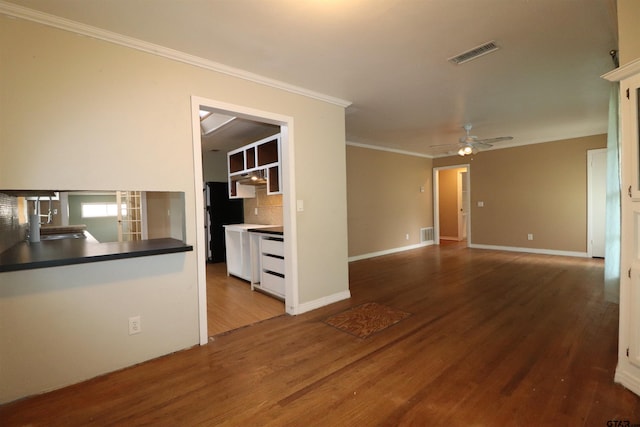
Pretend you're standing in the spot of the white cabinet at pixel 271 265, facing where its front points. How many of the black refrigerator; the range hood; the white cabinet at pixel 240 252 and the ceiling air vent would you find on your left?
1

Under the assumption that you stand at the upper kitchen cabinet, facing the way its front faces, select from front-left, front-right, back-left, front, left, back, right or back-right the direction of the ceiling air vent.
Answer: left

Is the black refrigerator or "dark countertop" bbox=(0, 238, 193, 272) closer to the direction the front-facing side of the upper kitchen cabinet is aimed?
the dark countertop

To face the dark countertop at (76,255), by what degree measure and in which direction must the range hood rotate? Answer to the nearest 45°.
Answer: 0° — it already faces it

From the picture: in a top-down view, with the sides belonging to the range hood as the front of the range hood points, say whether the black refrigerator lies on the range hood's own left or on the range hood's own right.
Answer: on the range hood's own right

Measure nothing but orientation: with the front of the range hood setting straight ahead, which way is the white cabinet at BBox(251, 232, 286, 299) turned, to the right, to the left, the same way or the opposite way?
the same way

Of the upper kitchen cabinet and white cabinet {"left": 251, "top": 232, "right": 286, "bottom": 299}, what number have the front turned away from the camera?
0

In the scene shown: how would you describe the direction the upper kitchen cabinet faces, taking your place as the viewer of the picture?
facing the viewer and to the left of the viewer

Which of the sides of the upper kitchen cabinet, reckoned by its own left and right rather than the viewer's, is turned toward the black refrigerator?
right

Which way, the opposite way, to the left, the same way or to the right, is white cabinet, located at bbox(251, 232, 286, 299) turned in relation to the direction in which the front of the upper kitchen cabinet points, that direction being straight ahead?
the same way

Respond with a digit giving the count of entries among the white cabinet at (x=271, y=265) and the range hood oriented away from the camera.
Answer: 0

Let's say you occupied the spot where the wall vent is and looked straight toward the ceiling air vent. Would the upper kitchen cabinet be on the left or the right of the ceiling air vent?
right

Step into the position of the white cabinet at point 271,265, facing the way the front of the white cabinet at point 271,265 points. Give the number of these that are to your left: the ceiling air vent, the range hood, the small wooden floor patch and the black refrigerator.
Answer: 2

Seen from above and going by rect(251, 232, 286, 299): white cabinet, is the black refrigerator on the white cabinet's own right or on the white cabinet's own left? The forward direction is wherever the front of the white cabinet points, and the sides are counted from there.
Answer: on the white cabinet's own right

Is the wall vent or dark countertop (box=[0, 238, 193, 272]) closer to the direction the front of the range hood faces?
the dark countertop

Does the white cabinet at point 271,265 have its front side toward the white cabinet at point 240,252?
no

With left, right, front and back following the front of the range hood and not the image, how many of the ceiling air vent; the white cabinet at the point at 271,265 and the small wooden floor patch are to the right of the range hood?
0
